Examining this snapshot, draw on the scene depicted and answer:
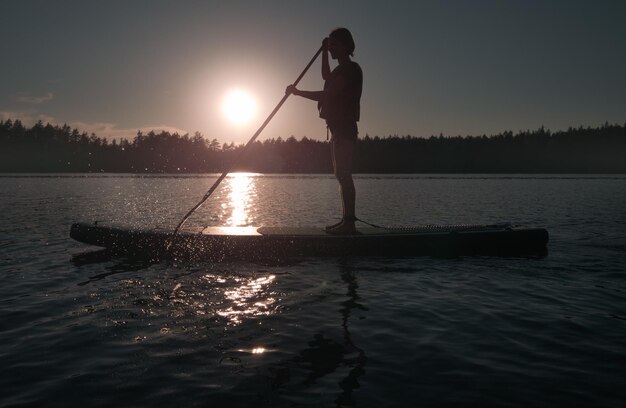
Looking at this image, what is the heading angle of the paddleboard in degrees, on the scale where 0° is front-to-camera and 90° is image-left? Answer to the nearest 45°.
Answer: approximately 90°

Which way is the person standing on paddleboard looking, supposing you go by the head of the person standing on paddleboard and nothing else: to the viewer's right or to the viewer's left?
to the viewer's left

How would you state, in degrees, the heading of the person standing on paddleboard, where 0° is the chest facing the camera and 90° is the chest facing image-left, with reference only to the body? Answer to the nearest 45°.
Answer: approximately 90°
